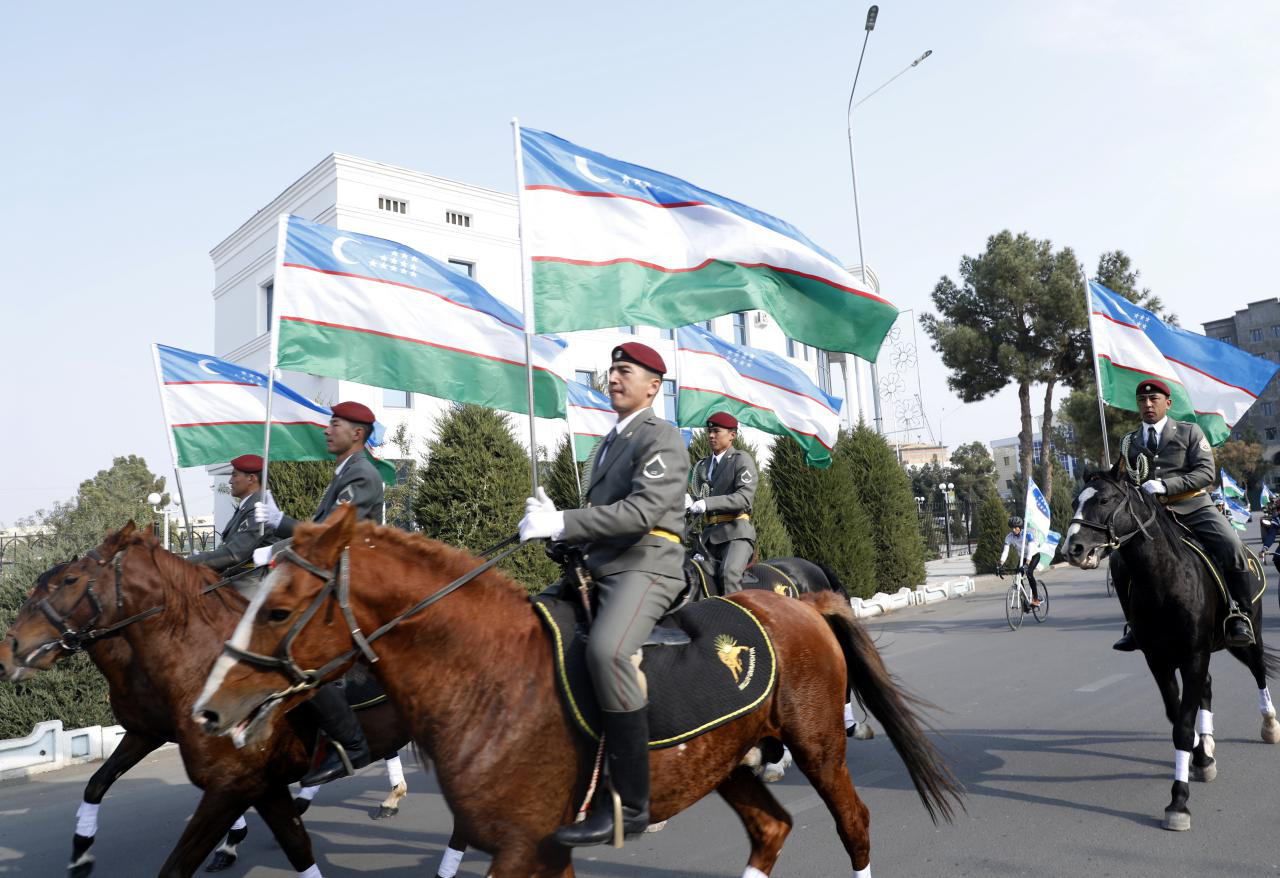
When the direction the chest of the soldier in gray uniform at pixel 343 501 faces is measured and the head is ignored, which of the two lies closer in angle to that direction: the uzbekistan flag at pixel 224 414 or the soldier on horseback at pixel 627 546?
the uzbekistan flag

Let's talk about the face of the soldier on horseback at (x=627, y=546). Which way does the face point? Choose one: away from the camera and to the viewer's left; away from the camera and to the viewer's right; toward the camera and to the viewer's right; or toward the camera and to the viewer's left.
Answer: toward the camera and to the viewer's left

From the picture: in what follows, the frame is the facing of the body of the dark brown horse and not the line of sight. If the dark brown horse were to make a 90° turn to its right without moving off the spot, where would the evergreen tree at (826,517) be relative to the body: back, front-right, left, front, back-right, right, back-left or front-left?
front-right

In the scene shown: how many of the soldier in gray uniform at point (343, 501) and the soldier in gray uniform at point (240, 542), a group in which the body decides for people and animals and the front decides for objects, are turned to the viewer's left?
2

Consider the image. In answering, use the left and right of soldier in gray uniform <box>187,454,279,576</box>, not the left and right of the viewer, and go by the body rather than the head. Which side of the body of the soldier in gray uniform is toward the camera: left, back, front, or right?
left

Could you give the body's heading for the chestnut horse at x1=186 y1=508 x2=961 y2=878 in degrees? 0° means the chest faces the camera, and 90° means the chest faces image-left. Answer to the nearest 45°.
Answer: approximately 45°

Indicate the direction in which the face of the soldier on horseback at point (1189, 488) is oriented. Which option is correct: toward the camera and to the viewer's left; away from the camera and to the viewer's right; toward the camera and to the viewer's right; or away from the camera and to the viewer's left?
toward the camera and to the viewer's left

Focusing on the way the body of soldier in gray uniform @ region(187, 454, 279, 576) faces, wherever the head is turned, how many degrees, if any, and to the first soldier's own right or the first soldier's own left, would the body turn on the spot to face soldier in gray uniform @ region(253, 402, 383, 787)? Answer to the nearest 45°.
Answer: approximately 135° to the first soldier's own left

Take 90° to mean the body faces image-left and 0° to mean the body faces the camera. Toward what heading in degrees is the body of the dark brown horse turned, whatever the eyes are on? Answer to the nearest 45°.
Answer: approximately 90°

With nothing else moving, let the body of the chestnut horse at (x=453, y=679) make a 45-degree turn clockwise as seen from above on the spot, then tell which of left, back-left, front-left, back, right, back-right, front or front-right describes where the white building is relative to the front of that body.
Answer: right

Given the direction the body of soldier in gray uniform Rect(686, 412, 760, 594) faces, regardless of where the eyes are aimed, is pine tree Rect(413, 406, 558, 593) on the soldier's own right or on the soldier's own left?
on the soldier's own right

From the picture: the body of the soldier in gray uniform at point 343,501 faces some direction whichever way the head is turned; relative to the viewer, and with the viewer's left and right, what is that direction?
facing to the left of the viewer

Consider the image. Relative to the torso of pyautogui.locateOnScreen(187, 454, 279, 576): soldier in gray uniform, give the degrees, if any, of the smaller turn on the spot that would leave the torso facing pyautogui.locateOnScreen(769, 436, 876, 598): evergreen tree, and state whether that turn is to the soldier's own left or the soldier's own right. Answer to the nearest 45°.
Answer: approximately 135° to the soldier's own right

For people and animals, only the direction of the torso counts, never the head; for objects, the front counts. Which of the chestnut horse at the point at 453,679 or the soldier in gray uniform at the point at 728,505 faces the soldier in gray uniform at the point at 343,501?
the soldier in gray uniform at the point at 728,505

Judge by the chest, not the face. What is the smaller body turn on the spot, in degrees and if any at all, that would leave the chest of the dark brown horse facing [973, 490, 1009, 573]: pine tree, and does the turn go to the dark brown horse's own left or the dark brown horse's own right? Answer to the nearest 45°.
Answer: approximately 135° to the dark brown horse's own right

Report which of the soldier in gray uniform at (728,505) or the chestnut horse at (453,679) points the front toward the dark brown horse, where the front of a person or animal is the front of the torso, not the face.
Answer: the soldier in gray uniform

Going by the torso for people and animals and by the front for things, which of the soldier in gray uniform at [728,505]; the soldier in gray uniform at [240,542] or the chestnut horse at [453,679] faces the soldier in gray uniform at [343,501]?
the soldier in gray uniform at [728,505]

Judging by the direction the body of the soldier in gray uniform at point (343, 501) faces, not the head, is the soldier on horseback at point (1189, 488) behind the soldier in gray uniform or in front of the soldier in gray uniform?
behind
